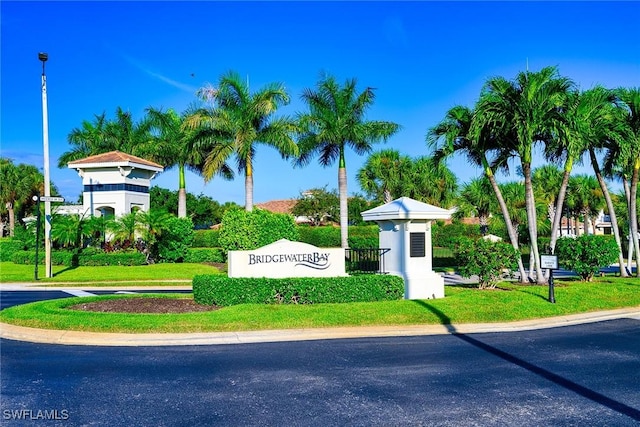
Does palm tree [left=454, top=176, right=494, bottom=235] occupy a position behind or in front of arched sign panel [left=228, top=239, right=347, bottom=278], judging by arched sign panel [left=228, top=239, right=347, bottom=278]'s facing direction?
behind

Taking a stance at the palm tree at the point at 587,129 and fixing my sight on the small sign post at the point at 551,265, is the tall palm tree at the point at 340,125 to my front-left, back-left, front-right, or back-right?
back-right

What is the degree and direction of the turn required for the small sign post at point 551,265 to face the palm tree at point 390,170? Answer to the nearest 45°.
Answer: approximately 180°

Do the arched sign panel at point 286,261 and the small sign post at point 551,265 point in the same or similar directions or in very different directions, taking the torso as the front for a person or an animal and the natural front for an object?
same or similar directions

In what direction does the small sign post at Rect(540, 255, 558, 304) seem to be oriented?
toward the camera

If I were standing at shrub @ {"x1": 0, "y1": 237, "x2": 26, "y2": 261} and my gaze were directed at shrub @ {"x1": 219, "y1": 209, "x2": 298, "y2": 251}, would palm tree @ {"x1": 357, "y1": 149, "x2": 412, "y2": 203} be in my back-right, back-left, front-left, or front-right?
front-left

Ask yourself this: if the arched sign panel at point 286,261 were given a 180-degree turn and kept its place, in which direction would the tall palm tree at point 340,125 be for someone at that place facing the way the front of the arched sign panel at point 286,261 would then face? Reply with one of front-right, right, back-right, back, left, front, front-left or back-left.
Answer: front

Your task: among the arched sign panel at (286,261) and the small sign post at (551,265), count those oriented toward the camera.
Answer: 2

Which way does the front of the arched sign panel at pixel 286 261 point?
toward the camera

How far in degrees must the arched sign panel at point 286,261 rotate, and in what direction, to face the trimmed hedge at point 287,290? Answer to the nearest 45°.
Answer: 0° — it already faces it

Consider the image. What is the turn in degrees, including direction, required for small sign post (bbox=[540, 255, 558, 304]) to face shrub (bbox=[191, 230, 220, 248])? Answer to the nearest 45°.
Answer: approximately 135° to its right
